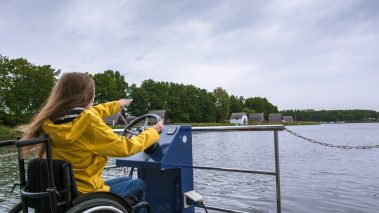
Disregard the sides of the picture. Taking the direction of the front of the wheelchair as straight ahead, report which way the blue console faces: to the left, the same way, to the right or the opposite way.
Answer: the opposite way

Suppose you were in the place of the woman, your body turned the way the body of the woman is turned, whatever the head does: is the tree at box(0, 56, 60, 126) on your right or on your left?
on your left

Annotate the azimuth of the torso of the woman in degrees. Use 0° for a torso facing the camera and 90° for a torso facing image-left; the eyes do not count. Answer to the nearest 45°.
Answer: approximately 225°

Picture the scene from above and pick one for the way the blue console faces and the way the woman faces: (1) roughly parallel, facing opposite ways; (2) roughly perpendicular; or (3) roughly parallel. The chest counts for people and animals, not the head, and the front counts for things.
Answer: roughly parallel, facing opposite ways

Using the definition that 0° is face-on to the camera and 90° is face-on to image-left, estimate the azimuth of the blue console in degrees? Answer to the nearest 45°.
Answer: approximately 45°

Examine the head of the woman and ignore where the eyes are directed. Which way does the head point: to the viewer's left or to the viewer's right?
to the viewer's right

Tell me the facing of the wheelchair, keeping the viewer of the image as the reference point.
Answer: facing away from the viewer and to the right of the viewer

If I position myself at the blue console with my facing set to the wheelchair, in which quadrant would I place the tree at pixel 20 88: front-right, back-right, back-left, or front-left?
back-right

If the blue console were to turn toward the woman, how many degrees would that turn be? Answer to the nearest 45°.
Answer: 0° — it already faces them

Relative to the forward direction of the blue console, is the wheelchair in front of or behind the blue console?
in front

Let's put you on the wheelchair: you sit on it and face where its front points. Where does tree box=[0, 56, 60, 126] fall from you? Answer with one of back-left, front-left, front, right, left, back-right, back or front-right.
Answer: front-left

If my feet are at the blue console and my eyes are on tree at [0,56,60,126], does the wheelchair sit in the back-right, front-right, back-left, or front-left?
back-left
